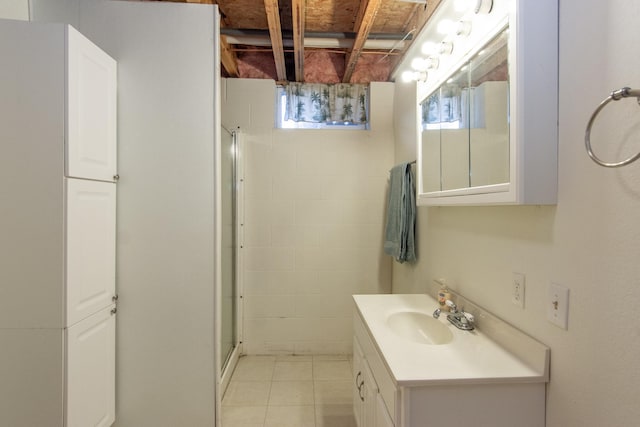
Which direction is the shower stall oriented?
to the viewer's right

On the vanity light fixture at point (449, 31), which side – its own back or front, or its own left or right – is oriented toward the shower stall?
front

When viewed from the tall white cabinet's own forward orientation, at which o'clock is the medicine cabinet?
The medicine cabinet is roughly at 12 o'clock from the tall white cabinet.

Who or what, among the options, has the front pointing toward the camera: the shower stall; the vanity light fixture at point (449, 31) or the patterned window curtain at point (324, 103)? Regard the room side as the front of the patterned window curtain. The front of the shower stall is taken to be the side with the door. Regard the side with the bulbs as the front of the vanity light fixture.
the patterned window curtain

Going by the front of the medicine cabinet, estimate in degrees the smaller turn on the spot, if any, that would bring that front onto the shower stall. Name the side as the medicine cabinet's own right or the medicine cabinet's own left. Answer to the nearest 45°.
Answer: approximately 45° to the medicine cabinet's own right

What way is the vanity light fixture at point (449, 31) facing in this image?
to the viewer's left

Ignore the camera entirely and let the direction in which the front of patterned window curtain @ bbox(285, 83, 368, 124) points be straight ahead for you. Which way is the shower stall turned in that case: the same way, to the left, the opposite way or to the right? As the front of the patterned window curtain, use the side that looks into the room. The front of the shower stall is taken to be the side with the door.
to the left

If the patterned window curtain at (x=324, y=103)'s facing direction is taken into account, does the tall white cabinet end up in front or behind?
in front

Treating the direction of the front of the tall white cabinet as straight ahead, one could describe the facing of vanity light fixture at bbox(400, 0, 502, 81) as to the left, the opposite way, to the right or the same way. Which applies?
the opposite way

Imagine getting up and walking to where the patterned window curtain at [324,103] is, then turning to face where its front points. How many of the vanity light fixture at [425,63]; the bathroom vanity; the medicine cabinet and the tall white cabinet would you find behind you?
0

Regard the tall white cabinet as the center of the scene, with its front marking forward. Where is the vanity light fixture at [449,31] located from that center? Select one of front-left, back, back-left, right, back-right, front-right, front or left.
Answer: front

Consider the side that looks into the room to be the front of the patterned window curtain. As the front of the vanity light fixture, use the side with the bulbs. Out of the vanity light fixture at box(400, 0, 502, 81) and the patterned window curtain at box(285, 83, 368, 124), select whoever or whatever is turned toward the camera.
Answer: the patterned window curtain

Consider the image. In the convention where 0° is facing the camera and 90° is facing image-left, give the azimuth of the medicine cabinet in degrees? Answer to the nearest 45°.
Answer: approximately 45°

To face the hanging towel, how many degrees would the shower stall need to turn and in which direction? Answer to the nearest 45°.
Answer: approximately 45° to its right

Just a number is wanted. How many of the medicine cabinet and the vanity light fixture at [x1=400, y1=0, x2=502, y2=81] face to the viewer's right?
0

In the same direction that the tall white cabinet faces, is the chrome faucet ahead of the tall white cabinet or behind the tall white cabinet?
ahead

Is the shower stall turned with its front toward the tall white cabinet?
no
